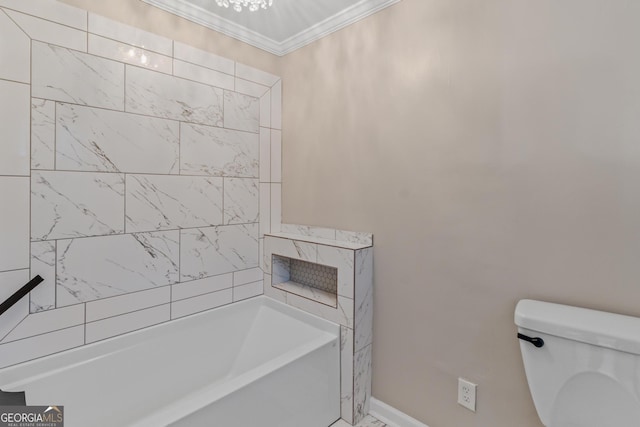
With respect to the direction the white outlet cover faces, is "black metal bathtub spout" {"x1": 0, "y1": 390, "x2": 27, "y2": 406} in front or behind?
in front

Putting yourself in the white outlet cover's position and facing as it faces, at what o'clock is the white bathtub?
The white bathtub is roughly at 1 o'clock from the white outlet cover.

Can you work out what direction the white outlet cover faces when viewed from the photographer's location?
facing the viewer and to the left of the viewer

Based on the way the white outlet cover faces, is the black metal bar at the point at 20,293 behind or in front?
in front
